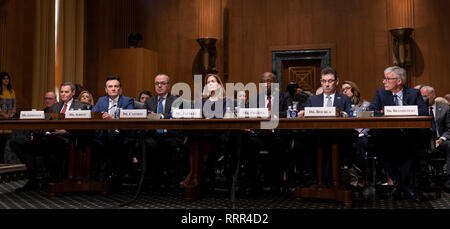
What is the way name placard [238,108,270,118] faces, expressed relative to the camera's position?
facing the viewer

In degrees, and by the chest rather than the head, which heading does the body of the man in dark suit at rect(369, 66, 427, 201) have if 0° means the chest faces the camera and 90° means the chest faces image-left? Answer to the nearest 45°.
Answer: approximately 0°

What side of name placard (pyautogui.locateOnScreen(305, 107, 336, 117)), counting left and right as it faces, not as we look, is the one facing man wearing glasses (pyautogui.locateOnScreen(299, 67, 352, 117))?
back

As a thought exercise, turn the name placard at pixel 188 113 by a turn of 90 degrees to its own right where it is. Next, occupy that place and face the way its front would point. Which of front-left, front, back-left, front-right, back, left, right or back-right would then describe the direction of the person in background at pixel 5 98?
front-right

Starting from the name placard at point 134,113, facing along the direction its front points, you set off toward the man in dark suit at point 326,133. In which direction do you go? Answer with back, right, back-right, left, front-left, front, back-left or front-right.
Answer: left

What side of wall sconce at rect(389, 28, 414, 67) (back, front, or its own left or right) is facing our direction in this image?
front

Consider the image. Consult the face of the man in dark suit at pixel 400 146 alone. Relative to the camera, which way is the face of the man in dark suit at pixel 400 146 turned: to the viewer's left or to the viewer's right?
to the viewer's left

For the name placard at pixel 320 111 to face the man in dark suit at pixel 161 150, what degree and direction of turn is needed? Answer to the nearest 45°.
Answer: approximately 135° to its right

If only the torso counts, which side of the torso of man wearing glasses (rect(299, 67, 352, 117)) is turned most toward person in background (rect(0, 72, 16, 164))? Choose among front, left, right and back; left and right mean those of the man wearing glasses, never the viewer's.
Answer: right

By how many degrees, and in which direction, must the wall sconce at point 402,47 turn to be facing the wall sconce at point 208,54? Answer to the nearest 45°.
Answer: approximately 90° to its right

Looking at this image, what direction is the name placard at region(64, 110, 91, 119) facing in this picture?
toward the camera

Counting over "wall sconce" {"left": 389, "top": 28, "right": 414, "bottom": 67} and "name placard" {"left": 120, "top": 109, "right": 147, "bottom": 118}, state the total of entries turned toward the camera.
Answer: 2

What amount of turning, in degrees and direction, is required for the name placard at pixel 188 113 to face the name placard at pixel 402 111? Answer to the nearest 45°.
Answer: approximately 90° to its left
